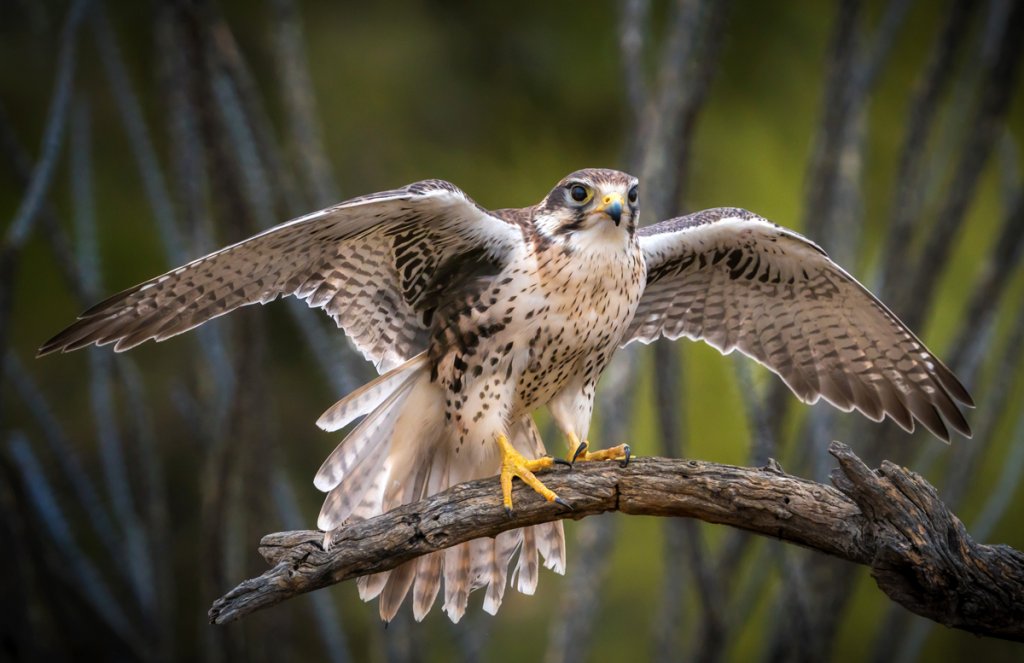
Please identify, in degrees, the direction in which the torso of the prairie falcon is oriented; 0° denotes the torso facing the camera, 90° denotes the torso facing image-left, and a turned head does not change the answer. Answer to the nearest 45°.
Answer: approximately 315°
